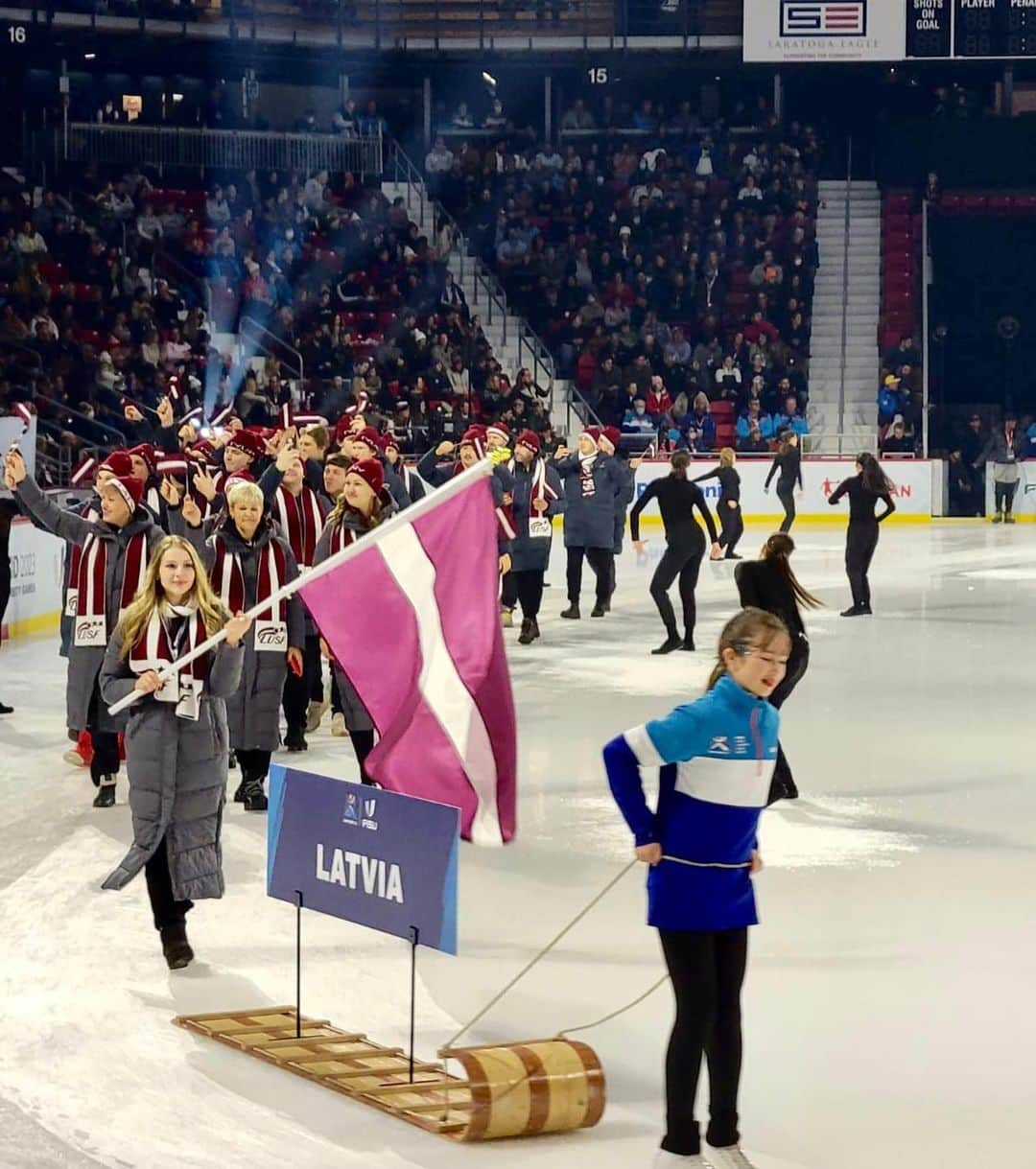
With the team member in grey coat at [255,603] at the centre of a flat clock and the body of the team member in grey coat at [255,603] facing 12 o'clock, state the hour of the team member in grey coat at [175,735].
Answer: the team member in grey coat at [175,735] is roughly at 12 o'clock from the team member in grey coat at [255,603].

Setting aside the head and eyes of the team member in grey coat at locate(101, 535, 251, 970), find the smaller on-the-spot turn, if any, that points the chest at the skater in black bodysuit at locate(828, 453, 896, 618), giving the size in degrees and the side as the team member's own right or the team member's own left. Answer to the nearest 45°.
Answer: approximately 135° to the team member's own left

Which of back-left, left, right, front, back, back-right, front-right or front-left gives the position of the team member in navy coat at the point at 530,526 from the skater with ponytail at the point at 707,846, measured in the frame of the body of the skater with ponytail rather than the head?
back-left

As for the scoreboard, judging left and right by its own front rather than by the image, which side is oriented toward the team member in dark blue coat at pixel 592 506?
front

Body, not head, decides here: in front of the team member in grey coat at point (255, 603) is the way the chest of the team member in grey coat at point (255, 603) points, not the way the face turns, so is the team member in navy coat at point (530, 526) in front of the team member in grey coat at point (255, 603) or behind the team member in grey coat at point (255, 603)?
behind

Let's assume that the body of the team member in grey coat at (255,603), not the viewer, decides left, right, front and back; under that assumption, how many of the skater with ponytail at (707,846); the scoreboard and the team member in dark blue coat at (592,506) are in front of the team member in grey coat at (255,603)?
1

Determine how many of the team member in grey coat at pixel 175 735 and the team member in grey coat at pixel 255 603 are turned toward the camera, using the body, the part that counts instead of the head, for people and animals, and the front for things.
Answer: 2

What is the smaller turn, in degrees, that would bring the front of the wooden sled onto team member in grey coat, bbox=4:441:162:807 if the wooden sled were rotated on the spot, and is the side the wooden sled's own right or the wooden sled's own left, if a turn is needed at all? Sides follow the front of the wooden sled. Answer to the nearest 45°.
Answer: approximately 135° to the wooden sled's own left

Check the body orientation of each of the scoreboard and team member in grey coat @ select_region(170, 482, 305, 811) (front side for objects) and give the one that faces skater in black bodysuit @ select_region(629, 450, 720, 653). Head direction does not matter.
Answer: the scoreboard

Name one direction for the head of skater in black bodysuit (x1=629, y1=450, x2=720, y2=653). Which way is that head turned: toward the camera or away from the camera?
away from the camera

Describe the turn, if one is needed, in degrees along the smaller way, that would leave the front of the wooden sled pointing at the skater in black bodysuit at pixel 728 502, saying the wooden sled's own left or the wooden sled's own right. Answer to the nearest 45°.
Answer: approximately 135° to the wooden sled's own left

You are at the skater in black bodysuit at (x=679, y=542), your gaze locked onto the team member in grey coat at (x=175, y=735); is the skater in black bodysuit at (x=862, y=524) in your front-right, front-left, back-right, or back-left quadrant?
back-left

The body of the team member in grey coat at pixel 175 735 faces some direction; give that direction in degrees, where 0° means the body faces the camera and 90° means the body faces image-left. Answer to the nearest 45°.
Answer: approximately 0°

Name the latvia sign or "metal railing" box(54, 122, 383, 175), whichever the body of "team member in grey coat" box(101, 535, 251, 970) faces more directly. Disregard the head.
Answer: the latvia sign

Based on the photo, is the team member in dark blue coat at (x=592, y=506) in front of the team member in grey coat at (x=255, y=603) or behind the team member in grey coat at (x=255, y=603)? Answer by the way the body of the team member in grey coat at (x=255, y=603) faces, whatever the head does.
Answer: behind
